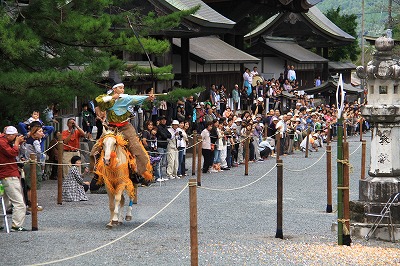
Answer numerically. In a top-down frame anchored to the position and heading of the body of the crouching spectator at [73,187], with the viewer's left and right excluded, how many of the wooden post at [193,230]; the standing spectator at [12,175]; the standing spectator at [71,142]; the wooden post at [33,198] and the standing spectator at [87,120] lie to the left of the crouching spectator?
2

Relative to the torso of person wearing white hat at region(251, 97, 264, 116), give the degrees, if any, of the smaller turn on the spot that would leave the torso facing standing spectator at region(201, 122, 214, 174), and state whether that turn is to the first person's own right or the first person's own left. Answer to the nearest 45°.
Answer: approximately 45° to the first person's own right

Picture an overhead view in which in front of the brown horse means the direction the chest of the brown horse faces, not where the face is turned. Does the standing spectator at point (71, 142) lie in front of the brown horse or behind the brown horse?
behind

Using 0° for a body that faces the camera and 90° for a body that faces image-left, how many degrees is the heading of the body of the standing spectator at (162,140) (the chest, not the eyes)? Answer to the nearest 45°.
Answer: approximately 315°
